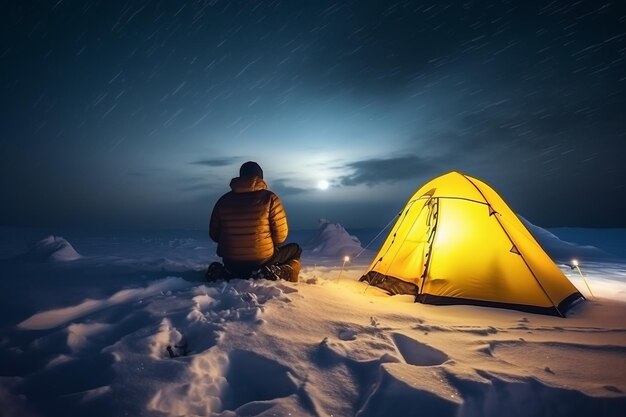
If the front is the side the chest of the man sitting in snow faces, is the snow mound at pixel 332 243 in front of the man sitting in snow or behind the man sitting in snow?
in front

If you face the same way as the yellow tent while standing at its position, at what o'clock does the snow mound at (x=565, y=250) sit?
The snow mound is roughly at 5 o'clock from the yellow tent.

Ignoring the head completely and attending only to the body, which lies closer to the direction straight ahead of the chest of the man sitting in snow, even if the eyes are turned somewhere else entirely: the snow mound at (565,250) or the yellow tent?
the snow mound

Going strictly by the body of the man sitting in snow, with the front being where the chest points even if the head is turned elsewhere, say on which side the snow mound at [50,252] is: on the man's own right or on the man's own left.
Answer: on the man's own left

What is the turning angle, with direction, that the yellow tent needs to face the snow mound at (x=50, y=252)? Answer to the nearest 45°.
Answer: approximately 45° to its right

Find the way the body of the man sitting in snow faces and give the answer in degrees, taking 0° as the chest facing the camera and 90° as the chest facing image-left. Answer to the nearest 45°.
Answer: approximately 180°

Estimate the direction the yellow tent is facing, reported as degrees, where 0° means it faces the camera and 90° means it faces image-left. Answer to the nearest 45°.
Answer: approximately 45°

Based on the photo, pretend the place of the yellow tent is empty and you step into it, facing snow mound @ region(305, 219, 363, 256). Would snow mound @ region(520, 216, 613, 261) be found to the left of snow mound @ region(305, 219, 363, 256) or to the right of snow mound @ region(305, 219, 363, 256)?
right

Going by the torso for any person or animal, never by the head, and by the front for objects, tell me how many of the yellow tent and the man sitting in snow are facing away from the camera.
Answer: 1

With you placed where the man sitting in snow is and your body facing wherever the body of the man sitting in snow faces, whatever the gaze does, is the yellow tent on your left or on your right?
on your right

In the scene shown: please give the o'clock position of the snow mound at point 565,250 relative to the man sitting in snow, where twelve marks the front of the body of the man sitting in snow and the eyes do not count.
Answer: The snow mound is roughly at 2 o'clock from the man sitting in snow.

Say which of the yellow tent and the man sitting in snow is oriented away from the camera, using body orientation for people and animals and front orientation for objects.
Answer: the man sitting in snow
